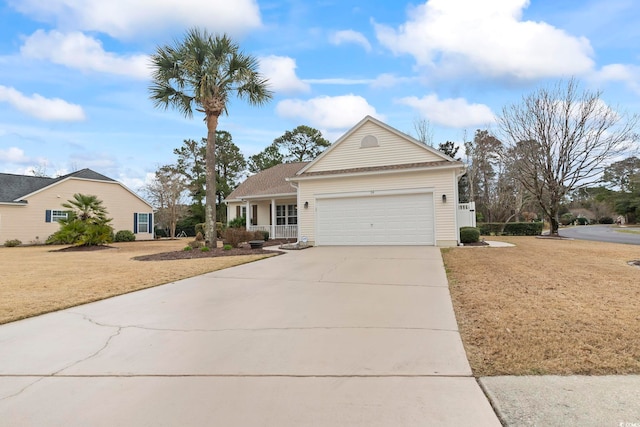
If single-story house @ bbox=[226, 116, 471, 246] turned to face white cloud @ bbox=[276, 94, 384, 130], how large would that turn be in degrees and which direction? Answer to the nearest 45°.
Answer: approximately 180°

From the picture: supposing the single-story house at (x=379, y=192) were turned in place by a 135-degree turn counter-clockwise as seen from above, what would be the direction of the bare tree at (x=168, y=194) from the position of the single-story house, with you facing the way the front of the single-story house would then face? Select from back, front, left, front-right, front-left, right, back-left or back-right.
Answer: left

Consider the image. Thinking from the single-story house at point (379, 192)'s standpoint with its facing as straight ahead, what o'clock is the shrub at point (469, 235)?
The shrub is roughly at 9 o'clock from the single-story house.

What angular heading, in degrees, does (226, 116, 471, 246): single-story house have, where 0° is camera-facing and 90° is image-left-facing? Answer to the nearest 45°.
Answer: approximately 0°

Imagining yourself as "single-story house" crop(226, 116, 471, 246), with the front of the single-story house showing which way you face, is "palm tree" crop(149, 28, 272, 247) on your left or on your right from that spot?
on your right

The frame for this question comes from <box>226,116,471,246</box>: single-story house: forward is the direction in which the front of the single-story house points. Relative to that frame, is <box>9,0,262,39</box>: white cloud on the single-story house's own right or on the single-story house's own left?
on the single-story house's own right

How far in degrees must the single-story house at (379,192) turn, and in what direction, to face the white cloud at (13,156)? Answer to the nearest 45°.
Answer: approximately 135° to its right

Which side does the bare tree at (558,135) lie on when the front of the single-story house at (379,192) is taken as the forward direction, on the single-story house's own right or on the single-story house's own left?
on the single-story house's own left
